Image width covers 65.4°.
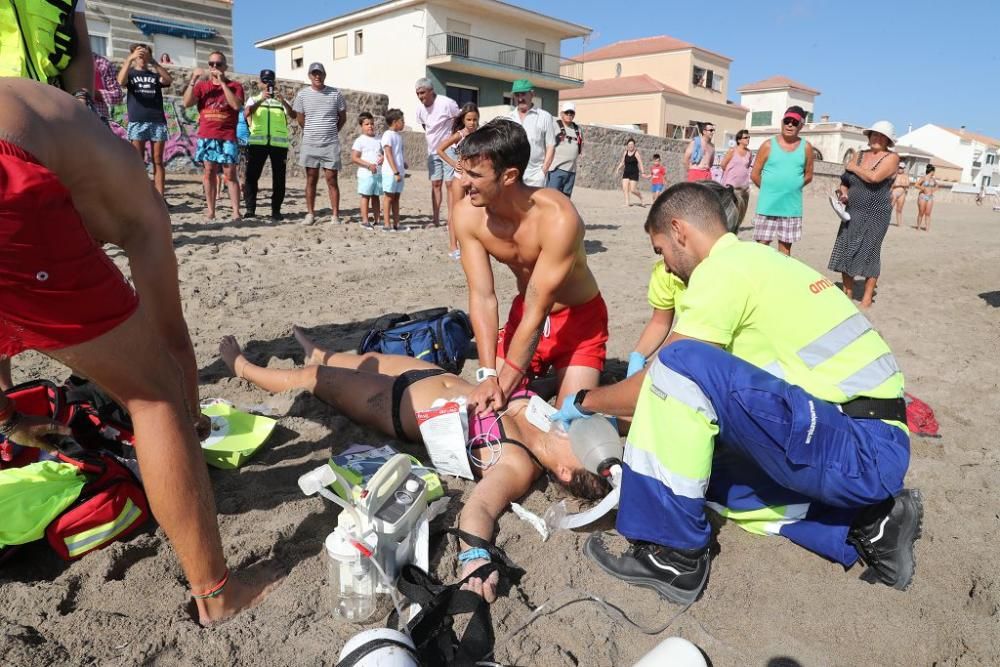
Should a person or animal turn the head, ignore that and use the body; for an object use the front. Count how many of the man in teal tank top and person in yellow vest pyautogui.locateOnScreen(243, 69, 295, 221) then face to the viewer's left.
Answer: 0

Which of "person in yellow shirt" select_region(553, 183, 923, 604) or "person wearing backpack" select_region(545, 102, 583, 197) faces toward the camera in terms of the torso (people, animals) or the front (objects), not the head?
the person wearing backpack

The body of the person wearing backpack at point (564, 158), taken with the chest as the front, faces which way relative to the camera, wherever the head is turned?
toward the camera

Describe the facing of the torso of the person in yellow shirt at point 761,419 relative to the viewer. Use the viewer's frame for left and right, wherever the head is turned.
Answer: facing to the left of the viewer

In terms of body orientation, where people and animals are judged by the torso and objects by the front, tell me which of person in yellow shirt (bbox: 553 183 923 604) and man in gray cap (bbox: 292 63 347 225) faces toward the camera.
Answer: the man in gray cap

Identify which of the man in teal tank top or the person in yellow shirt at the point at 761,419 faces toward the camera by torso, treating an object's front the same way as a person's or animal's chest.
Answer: the man in teal tank top

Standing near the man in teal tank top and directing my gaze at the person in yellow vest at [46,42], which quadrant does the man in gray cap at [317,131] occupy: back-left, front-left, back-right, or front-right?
front-right

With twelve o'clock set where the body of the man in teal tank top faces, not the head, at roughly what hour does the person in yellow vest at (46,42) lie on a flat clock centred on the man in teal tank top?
The person in yellow vest is roughly at 1 o'clock from the man in teal tank top.

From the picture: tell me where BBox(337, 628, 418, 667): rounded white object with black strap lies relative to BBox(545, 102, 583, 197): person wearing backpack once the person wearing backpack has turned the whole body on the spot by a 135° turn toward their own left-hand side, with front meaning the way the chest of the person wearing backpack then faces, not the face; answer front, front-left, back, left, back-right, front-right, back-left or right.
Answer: back-right

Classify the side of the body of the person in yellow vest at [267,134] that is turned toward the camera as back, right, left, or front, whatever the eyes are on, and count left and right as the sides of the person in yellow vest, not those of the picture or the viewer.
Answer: front

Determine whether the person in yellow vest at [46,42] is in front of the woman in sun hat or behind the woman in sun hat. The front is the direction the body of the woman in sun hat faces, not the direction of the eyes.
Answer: in front

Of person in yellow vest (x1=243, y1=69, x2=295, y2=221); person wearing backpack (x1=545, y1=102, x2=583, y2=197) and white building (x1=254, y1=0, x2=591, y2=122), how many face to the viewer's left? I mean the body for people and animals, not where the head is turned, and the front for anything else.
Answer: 0

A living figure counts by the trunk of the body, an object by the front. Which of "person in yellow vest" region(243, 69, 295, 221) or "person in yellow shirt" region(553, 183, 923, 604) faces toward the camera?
"person in yellow vest" region(243, 69, 295, 221)

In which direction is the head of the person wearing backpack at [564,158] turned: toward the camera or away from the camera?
toward the camera

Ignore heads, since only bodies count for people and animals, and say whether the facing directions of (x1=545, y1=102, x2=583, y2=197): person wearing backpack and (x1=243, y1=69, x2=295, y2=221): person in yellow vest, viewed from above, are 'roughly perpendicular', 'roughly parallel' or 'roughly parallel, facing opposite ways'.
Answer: roughly parallel

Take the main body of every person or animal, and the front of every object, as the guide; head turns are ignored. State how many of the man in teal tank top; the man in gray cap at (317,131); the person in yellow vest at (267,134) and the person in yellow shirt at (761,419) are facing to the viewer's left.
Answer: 1
